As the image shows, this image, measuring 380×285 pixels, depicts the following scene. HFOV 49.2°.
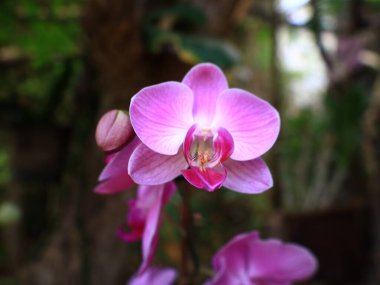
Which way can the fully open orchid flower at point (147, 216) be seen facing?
to the viewer's left

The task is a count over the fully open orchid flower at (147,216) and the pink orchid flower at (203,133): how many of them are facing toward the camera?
1

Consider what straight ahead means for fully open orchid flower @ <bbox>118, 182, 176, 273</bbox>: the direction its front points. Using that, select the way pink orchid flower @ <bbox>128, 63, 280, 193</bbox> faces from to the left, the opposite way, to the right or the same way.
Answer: to the left

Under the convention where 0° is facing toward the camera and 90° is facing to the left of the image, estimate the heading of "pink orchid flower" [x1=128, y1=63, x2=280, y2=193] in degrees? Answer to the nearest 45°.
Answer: approximately 0°
